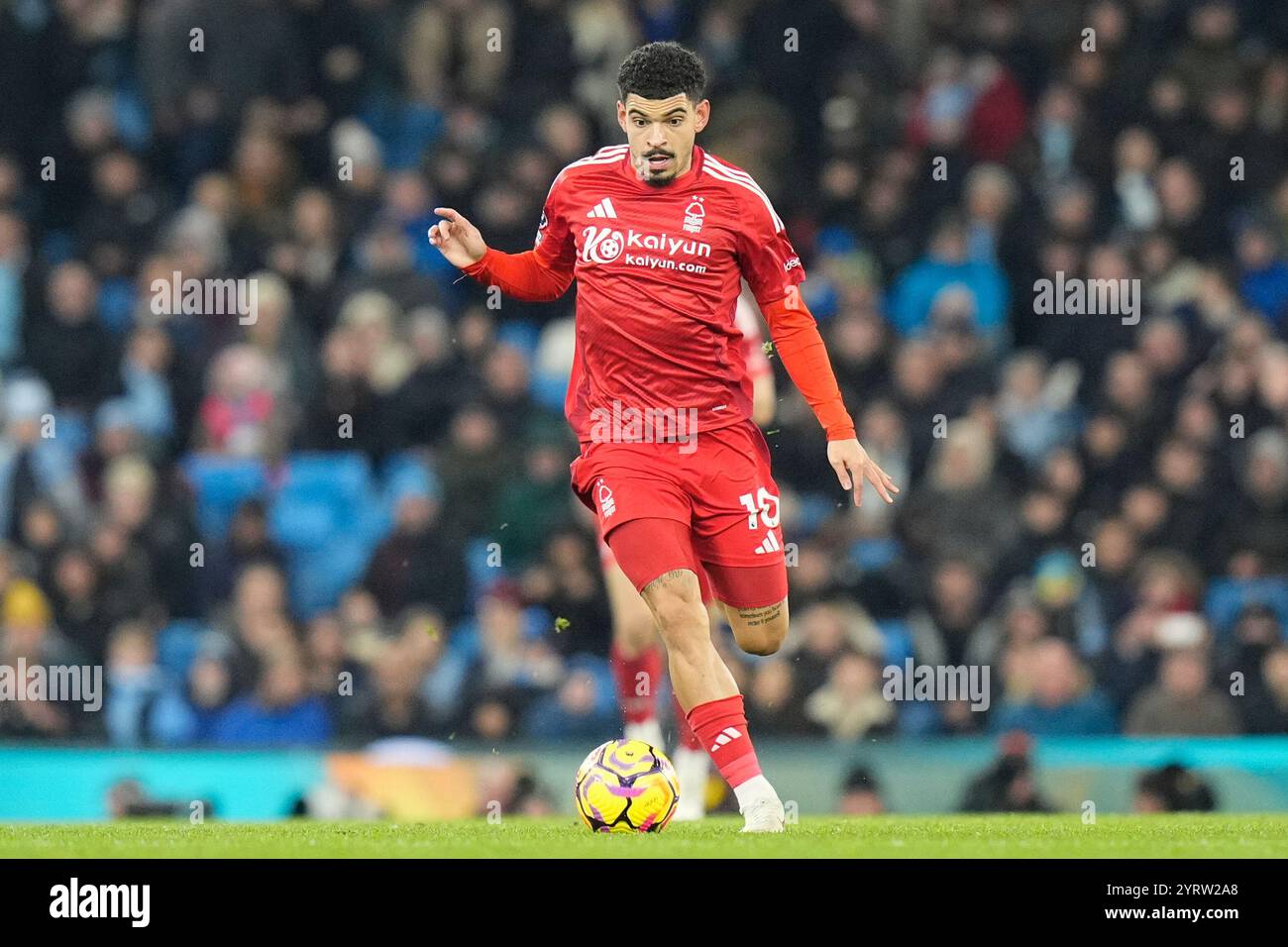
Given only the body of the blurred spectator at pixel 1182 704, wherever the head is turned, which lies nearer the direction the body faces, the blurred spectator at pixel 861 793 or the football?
the football

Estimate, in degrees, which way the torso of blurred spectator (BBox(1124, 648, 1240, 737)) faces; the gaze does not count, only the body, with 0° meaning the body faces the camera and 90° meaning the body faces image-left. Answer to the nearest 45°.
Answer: approximately 0°

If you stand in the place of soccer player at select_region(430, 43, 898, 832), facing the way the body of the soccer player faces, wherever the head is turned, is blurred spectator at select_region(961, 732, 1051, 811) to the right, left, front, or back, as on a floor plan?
back

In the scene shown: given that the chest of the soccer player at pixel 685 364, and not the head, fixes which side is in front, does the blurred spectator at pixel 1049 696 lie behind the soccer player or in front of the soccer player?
behind

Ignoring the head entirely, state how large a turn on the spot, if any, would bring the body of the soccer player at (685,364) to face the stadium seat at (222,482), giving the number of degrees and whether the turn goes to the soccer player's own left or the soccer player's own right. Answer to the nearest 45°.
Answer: approximately 135° to the soccer player's own right

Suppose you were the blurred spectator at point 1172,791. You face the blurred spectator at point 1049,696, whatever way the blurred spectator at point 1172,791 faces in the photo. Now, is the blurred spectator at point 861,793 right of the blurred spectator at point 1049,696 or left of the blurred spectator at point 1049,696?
left

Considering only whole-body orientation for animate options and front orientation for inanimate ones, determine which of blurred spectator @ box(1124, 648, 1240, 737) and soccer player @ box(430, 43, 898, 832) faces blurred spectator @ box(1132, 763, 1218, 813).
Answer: blurred spectator @ box(1124, 648, 1240, 737)

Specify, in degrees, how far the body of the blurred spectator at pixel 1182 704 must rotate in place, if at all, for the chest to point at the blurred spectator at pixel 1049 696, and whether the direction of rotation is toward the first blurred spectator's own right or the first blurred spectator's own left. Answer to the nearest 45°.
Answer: approximately 90° to the first blurred spectator's own right

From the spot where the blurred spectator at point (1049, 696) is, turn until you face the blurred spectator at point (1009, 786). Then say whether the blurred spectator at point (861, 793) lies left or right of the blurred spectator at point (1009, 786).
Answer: right

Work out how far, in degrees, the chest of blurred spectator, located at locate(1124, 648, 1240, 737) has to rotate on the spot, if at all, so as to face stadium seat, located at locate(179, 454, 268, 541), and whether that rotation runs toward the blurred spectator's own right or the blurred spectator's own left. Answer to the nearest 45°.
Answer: approximately 90° to the blurred spectator's own right

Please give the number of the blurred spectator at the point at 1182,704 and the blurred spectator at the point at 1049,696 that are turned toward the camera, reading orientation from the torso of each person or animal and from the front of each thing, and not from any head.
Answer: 2

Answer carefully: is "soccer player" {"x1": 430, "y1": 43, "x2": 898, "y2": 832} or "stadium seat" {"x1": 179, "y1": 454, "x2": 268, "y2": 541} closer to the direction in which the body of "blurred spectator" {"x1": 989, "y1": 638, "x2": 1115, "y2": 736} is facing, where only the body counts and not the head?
the soccer player
